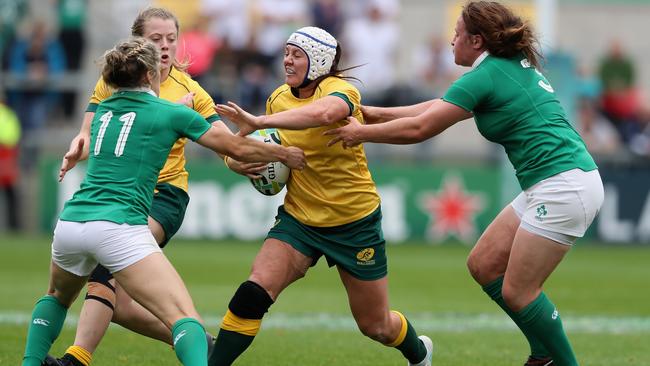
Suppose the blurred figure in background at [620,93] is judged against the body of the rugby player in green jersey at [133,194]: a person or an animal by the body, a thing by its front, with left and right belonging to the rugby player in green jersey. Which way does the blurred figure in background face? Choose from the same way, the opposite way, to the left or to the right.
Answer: the opposite way

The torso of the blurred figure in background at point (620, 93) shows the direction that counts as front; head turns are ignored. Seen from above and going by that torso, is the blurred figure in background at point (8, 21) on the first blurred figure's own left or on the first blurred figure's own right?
on the first blurred figure's own right

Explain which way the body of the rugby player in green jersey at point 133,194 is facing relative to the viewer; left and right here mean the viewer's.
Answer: facing away from the viewer and to the right of the viewer

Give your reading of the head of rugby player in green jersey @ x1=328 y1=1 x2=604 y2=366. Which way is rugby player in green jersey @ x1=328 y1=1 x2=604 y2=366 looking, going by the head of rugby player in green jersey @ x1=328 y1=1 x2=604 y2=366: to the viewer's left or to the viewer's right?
to the viewer's left

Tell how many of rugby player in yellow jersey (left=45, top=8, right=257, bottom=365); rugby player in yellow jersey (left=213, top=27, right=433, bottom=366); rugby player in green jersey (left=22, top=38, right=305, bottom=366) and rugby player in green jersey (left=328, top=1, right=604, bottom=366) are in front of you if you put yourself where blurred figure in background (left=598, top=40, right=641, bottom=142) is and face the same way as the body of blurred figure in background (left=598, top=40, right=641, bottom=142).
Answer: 4

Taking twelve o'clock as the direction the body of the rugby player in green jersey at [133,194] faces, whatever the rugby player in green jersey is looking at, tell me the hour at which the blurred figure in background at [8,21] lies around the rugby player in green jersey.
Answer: The blurred figure in background is roughly at 10 o'clock from the rugby player in green jersey.

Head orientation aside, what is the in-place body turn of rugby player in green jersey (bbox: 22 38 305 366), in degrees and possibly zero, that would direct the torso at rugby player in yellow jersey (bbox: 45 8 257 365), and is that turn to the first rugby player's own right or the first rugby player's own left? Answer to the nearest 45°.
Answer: approximately 45° to the first rugby player's own left

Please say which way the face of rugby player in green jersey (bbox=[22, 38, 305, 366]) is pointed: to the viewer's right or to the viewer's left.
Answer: to the viewer's right

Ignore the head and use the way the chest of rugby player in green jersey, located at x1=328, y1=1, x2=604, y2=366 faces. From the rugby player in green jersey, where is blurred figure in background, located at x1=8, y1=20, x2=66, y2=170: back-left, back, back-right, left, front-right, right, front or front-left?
front-right

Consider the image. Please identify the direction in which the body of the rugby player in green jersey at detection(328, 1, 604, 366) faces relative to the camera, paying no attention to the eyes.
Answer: to the viewer's left

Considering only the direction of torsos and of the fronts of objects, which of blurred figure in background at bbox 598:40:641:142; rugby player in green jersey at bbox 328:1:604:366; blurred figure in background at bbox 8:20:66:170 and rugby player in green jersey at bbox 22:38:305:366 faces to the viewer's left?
rugby player in green jersey at bbox 328:1:604:366

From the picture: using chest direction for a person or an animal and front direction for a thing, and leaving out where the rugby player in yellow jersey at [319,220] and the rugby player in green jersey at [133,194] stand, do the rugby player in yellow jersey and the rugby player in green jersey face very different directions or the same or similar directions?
very different directions

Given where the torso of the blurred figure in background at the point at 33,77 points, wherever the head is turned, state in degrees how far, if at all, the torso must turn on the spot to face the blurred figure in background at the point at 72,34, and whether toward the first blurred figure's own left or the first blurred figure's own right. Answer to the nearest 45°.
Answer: approximately 135° to the first blurred figure's own left
